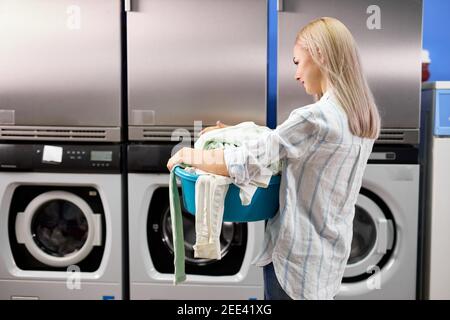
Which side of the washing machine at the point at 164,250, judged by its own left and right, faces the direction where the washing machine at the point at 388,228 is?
left

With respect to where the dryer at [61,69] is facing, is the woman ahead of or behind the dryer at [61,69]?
ahead

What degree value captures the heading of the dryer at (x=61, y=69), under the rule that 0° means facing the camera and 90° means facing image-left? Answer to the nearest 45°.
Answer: approximately 0°

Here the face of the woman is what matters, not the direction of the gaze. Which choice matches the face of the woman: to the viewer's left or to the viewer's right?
to the viewer's left

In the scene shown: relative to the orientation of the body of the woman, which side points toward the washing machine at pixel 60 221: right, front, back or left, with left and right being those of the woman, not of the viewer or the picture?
front

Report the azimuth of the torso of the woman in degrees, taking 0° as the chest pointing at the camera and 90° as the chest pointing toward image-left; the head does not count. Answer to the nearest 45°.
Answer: approximately 135°
